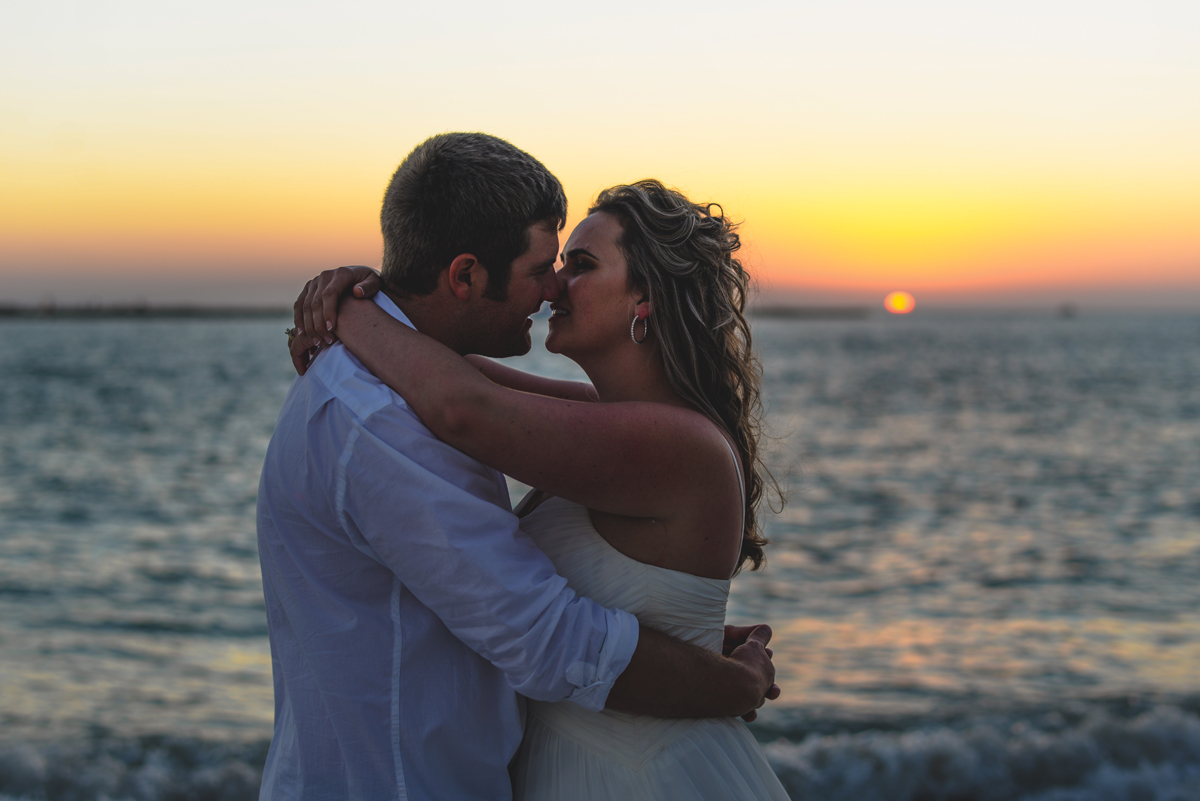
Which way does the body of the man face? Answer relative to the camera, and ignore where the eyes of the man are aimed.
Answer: to the viewer's right

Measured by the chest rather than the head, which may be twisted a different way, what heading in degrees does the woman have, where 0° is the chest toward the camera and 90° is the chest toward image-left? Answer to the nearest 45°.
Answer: approximately 90°

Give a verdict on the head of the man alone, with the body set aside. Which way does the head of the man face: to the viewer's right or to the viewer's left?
to the viewer's right

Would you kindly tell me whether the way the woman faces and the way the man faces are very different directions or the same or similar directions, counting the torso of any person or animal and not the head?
very different directions

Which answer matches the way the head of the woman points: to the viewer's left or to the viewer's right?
to the viewer's left
